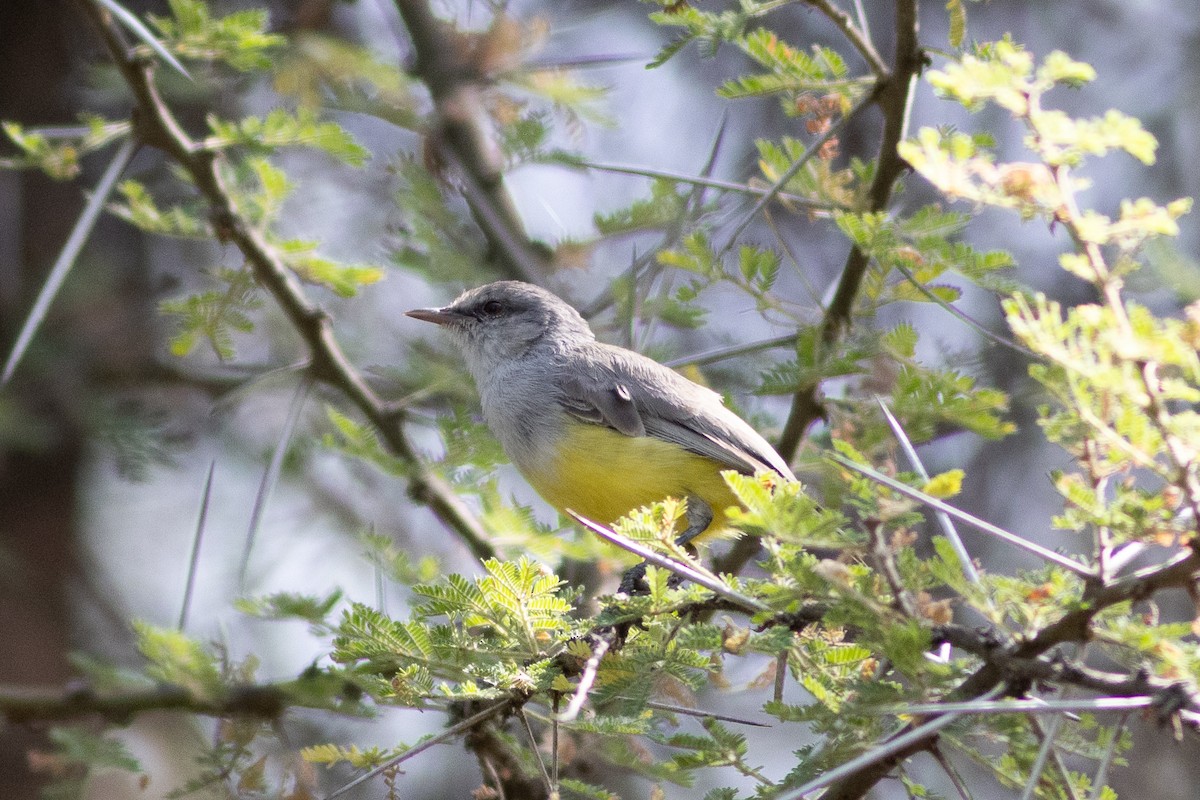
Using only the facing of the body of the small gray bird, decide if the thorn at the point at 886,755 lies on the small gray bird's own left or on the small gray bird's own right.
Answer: on the small gray bird's own left

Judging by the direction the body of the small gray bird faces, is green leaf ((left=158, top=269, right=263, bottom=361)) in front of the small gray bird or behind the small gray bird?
in front

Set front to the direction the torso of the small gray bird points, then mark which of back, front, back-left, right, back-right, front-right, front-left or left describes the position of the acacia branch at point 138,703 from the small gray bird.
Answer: front-left

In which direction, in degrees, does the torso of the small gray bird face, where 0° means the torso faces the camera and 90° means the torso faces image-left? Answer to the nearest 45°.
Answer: approximately 90°

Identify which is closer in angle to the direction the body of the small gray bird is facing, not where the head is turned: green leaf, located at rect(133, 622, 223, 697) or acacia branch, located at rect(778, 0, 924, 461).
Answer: the green leaf

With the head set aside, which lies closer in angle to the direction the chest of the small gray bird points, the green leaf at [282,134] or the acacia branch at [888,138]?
the green leaf

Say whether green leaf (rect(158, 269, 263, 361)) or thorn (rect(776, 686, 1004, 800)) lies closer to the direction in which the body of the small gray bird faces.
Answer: the green leaf

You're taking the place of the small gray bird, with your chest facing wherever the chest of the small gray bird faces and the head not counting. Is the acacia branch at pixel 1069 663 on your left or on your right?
on your left
